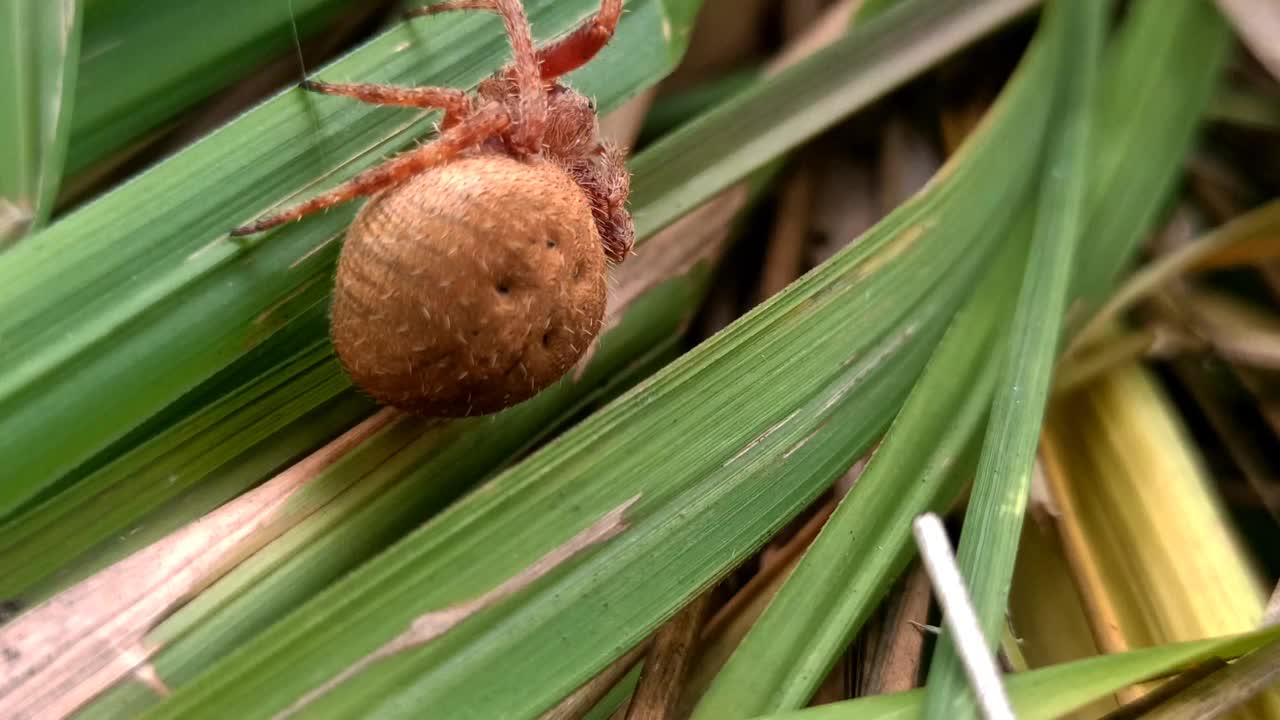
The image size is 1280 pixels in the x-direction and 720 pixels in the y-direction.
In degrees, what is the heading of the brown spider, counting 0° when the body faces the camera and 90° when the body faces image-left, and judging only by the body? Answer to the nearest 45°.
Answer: approximately 225°

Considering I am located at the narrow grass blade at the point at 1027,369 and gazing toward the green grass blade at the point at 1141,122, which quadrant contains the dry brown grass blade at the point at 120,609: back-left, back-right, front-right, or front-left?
back-left
